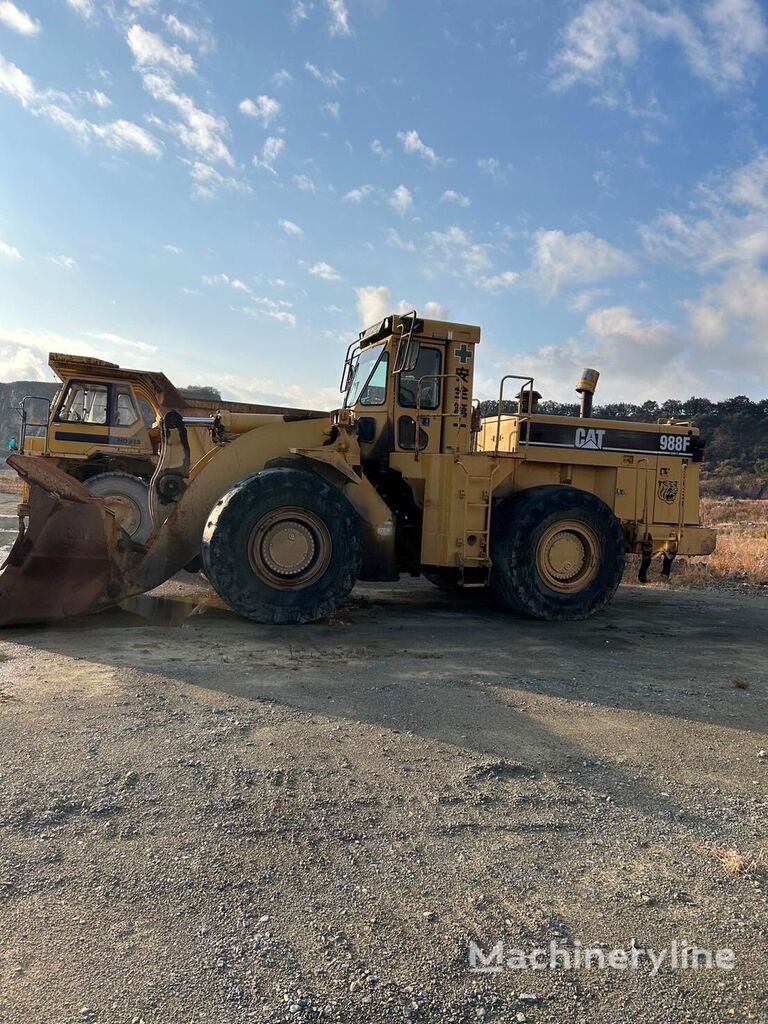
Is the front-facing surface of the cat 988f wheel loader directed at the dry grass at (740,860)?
no

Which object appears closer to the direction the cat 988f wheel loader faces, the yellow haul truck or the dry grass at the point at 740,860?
the yellow haul truck

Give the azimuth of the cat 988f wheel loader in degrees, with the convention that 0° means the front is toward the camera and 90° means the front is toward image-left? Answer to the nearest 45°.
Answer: approximately 90°

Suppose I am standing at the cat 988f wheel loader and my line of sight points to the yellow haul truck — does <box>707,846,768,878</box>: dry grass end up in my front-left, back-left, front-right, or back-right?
back-left

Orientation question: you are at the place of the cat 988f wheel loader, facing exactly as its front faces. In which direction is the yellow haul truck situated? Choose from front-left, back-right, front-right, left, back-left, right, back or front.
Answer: front-right
